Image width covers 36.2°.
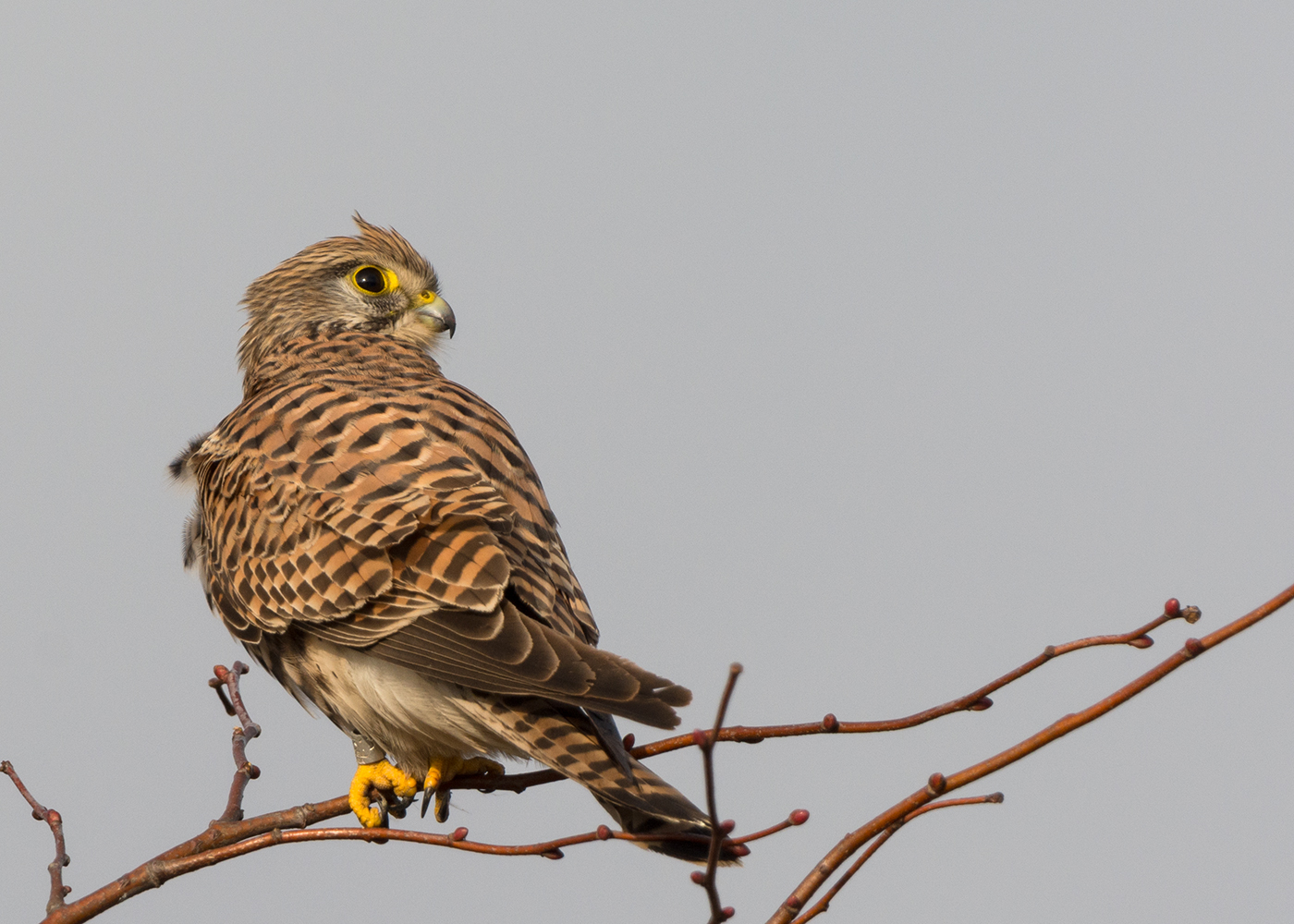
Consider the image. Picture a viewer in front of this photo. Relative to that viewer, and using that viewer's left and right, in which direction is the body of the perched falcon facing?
facing away from the viewer and to the left of the viewer

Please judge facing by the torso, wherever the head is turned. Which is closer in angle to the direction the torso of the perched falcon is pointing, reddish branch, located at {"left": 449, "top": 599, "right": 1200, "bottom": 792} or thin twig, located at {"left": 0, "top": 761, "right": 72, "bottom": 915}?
the thin twig
